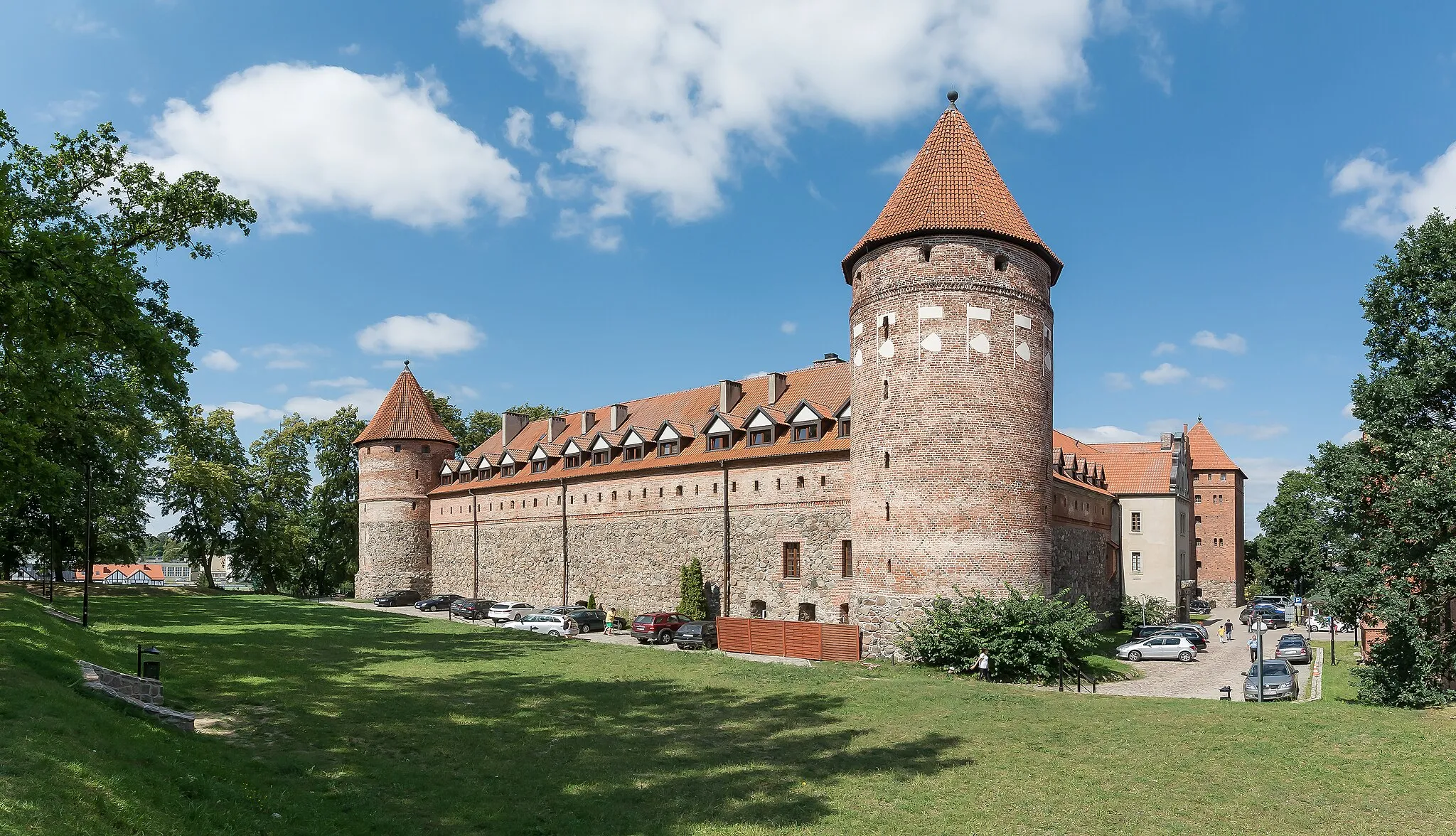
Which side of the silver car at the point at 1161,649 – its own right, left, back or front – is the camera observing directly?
left

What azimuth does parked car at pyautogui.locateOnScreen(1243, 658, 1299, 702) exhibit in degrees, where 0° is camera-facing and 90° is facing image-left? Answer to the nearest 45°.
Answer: approximately 0°

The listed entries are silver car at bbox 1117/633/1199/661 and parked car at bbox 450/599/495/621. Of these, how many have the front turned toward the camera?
0

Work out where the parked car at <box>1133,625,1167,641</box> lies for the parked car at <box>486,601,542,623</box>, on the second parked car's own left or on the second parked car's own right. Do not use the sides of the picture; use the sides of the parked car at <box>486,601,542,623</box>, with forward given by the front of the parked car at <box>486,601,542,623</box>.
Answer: on the second parked car's own right

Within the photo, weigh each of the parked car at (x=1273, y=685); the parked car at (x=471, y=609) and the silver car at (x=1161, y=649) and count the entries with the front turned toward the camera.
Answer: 1

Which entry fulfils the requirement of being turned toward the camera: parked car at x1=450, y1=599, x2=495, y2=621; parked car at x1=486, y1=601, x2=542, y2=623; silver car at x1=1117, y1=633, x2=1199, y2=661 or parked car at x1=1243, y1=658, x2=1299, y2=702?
parked car at x1=1243, y1=658, x2=1299, y2=702
